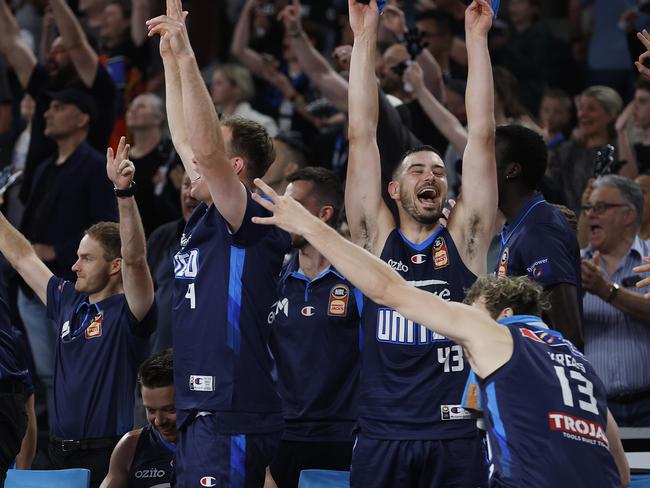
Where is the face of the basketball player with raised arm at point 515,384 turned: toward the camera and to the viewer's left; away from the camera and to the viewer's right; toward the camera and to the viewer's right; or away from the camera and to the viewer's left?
away from the camera and to the viewer's left

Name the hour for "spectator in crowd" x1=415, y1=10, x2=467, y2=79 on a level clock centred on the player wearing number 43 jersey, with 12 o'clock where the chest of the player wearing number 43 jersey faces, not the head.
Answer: The spectator in crowd is roughly at 6 o'clock from the player wearing number 43 jersey.

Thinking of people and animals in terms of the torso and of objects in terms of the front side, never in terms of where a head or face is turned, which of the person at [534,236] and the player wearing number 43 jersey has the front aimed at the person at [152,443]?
the person at [534,236]

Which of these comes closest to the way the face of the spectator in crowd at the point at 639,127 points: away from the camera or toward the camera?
toward the camera

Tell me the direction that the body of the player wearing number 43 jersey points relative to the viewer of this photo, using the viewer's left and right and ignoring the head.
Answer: facing the viewer

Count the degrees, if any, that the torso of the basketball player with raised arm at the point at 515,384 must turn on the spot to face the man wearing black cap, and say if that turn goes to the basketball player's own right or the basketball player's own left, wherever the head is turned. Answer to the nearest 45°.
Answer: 0° — they already face them

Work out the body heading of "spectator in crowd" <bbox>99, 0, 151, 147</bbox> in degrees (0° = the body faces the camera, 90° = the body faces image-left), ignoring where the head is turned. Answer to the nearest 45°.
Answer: approximately 45°

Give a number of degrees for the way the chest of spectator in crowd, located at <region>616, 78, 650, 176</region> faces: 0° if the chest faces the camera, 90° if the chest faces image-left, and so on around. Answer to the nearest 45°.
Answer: approximately 45°

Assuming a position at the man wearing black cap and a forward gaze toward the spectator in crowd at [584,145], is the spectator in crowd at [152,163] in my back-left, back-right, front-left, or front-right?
front-left

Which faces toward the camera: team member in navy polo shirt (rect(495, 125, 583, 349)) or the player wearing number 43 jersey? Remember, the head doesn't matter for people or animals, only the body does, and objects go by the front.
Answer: the player wearing number 43 jersey

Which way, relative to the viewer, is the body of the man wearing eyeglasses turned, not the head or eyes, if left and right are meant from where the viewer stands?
facing the viewer and to the left of the viewer

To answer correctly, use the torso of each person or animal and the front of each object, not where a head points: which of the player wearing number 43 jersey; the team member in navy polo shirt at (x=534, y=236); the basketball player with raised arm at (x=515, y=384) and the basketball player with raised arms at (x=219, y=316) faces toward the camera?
the player wearing number 43 jersey

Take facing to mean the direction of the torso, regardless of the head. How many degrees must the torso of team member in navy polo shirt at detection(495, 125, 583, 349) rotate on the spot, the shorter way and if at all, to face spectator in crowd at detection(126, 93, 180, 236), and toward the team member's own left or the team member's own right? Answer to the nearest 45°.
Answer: approximately 45° to the team member's own right
